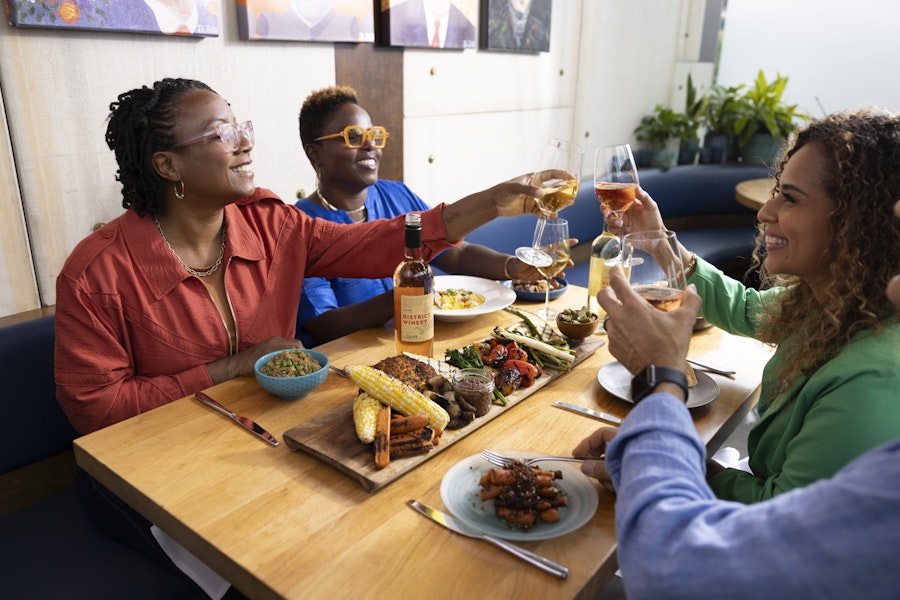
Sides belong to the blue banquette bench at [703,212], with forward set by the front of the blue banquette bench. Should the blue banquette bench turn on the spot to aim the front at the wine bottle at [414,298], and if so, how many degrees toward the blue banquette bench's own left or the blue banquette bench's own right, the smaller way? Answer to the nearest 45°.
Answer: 0° — it already faces it

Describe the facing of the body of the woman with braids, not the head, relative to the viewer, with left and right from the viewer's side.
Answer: facing the viewer and to the right of the viewer

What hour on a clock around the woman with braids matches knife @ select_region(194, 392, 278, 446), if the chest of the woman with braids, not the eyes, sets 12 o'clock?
The knife is roughly at 1 o'clock from the woman with braids.

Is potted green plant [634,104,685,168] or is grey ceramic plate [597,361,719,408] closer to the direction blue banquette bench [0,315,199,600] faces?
the grey ceramic plate

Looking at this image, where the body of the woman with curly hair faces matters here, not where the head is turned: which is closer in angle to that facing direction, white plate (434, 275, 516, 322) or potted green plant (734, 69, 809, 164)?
the white plate

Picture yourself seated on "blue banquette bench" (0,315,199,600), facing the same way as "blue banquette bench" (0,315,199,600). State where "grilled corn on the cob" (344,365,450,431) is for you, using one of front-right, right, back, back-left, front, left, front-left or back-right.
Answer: front

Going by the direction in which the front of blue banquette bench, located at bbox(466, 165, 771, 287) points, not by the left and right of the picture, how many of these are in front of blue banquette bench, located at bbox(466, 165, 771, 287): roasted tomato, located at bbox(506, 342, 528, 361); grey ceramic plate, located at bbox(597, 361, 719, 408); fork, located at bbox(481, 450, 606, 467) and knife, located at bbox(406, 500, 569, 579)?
4

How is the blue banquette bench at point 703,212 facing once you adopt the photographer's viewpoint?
facing the viewer

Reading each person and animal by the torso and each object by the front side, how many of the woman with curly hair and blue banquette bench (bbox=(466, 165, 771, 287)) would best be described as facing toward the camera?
1

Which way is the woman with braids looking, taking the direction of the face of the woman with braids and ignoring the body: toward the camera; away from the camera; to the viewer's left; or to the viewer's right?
to the viewer's right

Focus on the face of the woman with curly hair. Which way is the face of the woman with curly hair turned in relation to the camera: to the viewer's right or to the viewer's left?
to the viewer's left

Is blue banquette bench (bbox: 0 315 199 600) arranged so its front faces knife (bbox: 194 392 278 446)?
yes

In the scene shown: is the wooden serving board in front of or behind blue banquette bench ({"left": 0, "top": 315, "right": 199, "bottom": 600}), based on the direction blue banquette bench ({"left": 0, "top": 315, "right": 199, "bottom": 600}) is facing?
in front

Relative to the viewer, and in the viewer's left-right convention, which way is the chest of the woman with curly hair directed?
facing to the left of the viewer

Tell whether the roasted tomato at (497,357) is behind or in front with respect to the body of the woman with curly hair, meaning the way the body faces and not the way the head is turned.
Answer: in front
